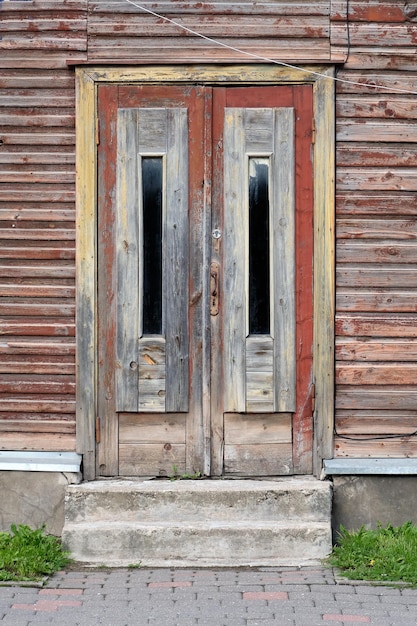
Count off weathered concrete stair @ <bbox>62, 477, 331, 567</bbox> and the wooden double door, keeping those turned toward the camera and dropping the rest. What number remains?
2

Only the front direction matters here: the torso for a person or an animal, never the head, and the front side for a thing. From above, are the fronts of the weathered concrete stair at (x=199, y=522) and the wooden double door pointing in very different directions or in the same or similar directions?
same or similar directions

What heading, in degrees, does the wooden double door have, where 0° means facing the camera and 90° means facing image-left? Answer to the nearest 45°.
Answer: approximately 0°

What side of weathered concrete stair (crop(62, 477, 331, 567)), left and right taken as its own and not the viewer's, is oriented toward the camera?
front
